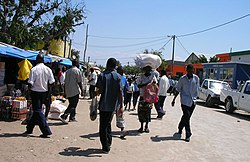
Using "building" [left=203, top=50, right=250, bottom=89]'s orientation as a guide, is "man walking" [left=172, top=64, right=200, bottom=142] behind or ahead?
ahead

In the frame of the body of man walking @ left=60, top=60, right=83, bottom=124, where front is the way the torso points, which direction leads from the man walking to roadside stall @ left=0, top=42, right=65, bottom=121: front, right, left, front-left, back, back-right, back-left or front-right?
left

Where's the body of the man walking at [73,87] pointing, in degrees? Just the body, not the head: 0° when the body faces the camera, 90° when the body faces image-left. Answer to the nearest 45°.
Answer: approximately 225°

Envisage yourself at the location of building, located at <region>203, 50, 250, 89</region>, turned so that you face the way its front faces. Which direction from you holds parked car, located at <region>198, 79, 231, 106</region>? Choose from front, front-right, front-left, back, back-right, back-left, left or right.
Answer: front-left

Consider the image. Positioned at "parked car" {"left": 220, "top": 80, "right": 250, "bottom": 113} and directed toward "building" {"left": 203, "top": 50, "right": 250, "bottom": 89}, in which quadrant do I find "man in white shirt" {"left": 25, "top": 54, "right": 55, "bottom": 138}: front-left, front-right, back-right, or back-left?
back-left

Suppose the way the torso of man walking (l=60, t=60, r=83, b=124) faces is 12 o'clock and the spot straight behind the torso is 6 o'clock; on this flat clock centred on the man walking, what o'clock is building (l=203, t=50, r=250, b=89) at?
The building is roughly at 12 o'clock from the man walking.

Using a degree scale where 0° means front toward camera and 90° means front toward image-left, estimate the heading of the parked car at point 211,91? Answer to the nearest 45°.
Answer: approximately 315°

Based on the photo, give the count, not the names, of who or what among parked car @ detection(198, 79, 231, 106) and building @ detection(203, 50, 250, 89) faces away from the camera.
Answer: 0

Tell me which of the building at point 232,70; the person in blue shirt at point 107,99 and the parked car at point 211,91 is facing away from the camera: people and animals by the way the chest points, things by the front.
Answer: the person in blue shirt

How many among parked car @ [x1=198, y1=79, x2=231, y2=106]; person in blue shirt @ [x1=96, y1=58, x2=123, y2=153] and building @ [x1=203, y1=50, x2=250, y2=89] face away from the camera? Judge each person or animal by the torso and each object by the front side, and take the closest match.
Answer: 1

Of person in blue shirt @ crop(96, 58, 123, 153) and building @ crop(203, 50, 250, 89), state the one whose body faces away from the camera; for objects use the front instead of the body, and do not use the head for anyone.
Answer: the person in blue shirt

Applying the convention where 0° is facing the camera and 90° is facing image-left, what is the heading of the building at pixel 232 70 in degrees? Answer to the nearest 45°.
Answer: approximately 45°

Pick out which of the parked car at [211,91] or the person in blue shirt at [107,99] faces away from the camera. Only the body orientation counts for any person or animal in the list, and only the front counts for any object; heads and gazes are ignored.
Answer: the person in blue shirt

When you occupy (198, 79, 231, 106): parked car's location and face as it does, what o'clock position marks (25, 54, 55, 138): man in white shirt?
The man in white shirt is roughly at 2 o'clock from the parked car.

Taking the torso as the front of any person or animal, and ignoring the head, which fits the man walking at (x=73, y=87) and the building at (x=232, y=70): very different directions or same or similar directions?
very different directions

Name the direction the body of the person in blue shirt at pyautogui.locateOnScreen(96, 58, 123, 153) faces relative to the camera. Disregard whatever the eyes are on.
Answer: away from the camera
